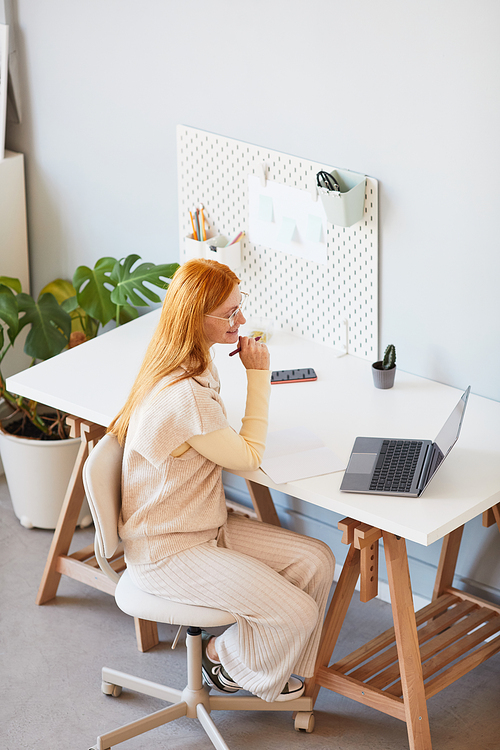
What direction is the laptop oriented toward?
to the viewer's left

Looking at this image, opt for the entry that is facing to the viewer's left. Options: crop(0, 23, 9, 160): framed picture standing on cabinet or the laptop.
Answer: the laptop

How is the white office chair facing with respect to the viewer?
to the viewer's right

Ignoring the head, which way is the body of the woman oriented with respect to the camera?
to the viewer's right

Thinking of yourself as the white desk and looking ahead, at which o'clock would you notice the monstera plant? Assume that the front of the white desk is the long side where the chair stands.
The monstera plant is roughly at 3 o'clock from the white desk.
